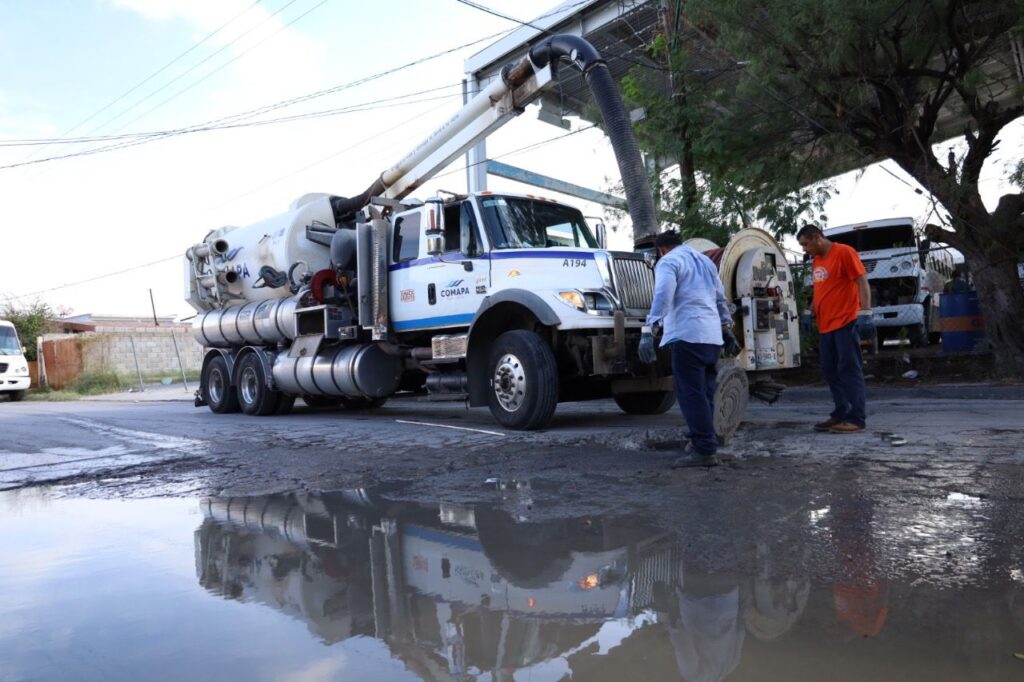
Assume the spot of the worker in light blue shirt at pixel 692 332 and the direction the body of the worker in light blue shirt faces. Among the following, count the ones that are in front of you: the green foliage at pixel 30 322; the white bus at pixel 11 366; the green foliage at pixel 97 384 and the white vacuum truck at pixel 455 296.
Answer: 4

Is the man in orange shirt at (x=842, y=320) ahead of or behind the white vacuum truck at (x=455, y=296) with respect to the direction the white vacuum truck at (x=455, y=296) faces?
ahead

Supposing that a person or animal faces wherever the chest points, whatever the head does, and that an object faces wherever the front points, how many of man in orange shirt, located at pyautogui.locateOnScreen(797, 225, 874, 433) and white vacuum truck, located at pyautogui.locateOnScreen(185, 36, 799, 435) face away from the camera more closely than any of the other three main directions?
0

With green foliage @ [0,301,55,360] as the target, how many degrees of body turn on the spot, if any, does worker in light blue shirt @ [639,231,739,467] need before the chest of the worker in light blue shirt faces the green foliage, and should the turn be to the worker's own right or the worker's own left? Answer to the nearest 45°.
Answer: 0° — they already face it

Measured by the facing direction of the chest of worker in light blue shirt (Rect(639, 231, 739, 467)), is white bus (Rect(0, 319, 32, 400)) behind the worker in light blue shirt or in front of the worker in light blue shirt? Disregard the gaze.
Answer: in front

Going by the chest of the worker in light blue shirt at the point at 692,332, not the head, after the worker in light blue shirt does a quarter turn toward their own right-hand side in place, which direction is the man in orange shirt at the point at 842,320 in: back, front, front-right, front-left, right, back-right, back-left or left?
front

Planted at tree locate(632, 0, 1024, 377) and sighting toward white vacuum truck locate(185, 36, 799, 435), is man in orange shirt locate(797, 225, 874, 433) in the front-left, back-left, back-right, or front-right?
front-left

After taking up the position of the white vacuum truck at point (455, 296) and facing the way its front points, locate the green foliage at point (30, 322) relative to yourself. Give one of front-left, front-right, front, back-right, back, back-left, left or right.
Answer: back

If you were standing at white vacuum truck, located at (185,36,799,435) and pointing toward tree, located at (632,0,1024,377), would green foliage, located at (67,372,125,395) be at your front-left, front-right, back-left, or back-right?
back-left

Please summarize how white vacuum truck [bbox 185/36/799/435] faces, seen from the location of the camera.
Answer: facing the viewer and to the right of the viewer

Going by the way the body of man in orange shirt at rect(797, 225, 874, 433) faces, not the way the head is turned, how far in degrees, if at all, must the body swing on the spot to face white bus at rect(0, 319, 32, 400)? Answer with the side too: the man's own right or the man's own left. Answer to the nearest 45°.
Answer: approximately 45° to the man's own right

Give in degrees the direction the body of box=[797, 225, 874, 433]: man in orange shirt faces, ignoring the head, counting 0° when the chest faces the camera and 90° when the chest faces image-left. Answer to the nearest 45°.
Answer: approximately 45°
